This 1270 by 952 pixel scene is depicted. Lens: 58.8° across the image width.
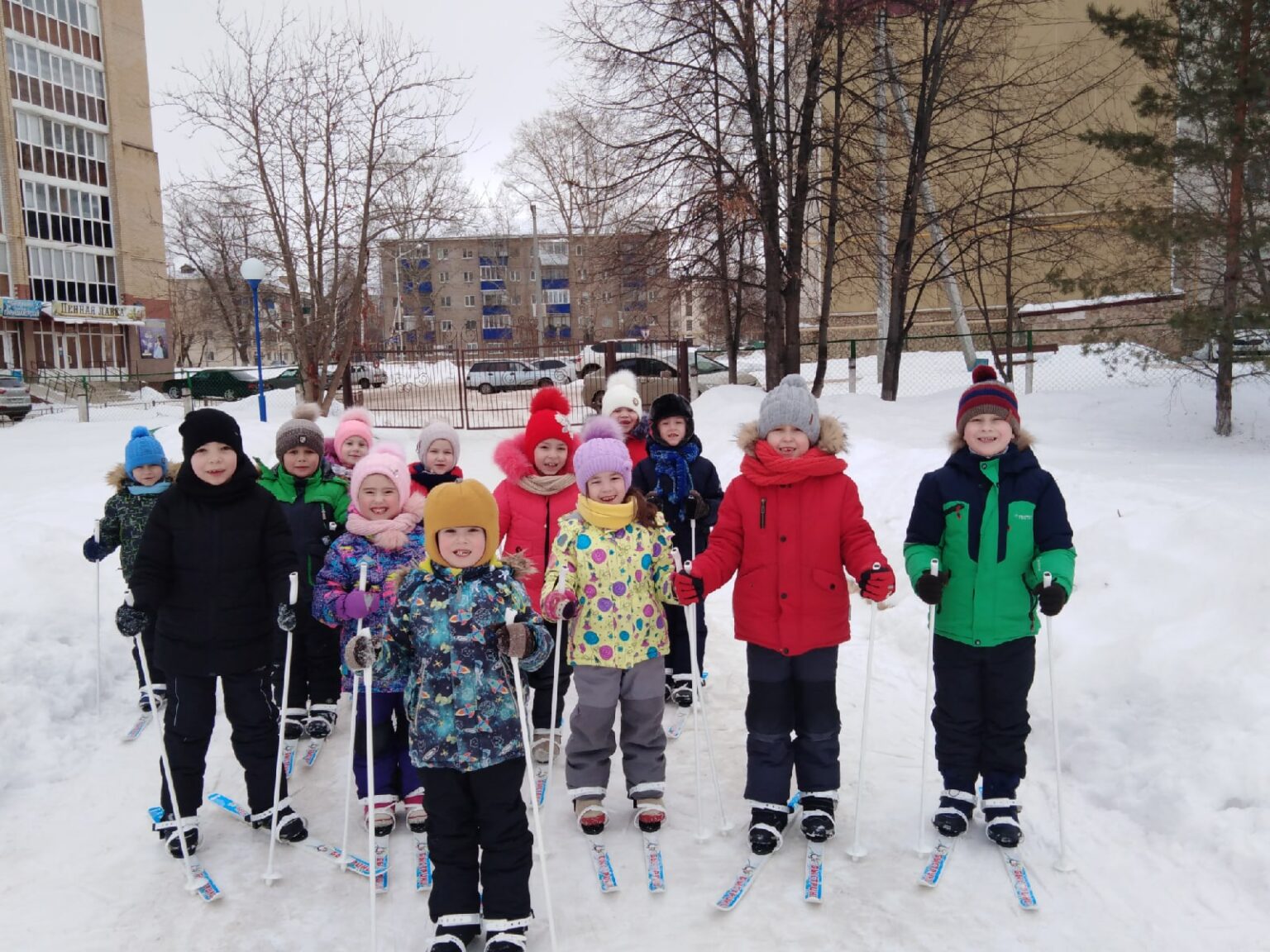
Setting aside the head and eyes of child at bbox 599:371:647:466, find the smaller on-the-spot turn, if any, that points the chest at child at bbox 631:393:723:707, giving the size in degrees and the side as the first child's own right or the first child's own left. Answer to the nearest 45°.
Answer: approximately 45° to the first child's own left

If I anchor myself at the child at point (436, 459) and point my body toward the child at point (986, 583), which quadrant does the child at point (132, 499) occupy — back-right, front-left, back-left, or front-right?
back-right

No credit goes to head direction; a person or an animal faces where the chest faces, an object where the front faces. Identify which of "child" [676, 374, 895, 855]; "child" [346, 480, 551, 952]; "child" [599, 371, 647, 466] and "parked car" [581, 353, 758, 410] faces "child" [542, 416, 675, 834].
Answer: "child" [599, 371, 647, 466]

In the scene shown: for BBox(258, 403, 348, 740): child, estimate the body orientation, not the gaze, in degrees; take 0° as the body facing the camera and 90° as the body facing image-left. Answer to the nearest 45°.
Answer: approximately 0°

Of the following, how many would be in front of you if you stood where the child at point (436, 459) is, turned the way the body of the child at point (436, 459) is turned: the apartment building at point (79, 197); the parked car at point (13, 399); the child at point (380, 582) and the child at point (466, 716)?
2

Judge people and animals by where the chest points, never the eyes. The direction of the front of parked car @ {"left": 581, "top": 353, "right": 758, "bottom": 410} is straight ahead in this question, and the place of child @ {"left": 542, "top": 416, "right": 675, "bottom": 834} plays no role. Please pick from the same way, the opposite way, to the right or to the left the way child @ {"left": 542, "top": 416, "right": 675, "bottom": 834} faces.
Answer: to the right

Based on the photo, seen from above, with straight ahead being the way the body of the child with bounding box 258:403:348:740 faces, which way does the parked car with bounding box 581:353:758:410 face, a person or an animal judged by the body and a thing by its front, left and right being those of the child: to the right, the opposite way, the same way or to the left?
to the left

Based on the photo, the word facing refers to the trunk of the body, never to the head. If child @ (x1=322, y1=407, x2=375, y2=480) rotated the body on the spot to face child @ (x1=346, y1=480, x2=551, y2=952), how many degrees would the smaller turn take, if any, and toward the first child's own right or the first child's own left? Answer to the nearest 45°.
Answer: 0° — they already face them

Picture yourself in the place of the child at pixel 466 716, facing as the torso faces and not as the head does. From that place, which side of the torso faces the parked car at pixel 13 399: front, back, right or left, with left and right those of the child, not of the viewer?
back

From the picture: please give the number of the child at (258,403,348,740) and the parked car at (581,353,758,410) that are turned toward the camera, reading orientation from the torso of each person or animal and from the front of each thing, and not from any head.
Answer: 1

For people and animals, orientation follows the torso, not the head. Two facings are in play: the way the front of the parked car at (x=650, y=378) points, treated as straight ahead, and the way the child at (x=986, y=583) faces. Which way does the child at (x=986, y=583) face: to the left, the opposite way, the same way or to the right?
to the right
